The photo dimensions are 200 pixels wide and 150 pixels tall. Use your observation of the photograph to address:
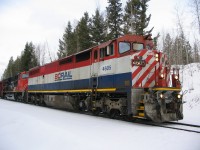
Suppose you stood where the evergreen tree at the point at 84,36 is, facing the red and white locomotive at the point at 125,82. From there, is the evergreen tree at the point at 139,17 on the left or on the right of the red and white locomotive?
left

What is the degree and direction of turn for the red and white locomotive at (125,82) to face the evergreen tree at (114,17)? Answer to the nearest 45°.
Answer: approximately 135° to its left

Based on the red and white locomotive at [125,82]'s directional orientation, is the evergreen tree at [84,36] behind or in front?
behind

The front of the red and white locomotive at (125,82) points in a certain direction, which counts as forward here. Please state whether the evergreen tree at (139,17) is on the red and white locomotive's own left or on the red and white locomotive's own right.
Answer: on the red and white locomotive's own left

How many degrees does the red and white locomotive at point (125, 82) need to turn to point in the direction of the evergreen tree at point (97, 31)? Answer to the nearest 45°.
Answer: approximately 135° to its left
